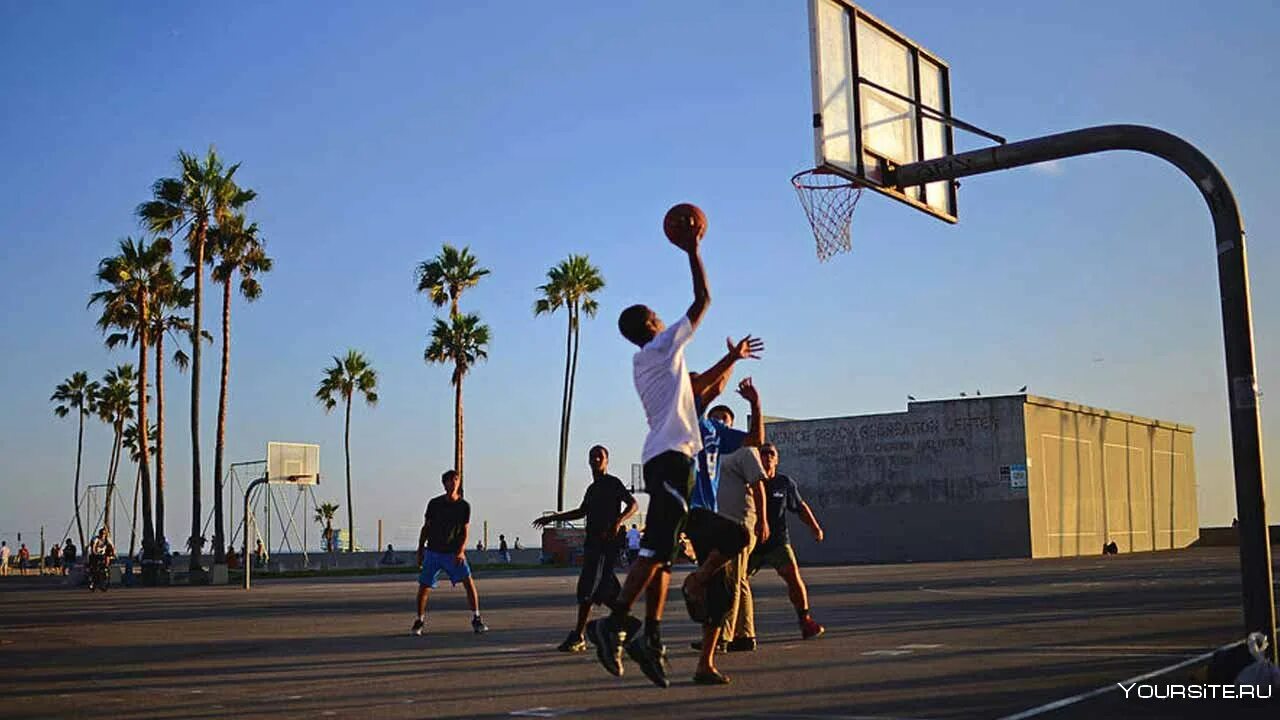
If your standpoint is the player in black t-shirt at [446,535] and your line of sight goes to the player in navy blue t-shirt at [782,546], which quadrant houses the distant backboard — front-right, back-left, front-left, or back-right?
back-left

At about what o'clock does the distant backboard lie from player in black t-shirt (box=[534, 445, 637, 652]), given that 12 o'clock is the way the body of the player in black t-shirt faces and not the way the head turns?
The distant backboard is roughly at 4 o'clock from the player in black t-shirt.

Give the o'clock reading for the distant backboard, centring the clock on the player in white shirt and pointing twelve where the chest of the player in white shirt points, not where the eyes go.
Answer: The distant backboard is roughly at 10 o'clock from the player in white shirt.

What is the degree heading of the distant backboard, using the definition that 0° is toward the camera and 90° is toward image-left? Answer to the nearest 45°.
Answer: approximately 315°

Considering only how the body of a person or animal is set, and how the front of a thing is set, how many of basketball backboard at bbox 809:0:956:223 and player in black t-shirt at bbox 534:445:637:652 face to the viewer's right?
0

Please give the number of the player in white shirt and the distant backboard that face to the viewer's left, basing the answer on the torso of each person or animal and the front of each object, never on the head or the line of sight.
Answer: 0

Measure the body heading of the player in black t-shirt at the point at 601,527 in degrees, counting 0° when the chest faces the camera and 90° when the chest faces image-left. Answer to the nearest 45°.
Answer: approximately 45°

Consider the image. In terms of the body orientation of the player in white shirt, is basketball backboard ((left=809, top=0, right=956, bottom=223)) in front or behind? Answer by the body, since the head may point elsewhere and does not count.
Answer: in front

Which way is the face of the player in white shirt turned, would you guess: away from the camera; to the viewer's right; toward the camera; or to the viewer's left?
to the viewer's right

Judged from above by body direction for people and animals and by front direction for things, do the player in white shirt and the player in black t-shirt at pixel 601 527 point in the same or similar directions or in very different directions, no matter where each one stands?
very different directions

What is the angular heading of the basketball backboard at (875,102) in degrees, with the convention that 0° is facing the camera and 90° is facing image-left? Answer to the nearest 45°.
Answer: approximately 135°

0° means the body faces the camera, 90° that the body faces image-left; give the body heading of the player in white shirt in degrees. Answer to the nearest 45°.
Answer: approximately 225°

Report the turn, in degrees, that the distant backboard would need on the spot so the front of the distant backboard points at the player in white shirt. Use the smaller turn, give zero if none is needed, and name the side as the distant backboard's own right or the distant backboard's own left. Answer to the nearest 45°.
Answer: approximately 45° to the distant backboard's own right
